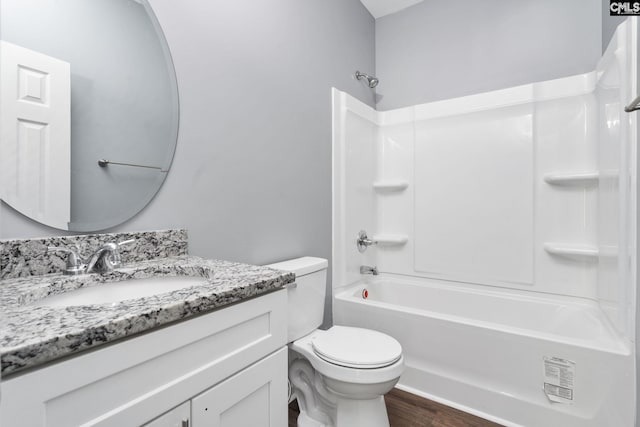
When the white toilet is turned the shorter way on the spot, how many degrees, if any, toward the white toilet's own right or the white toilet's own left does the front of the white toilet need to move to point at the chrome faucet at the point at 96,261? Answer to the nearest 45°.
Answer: approximately 90° to the white toilet's own right

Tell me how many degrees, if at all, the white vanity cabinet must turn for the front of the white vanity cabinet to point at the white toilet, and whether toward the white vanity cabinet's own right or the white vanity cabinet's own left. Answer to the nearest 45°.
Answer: approximately 90° to the white vanity cabinet's own left

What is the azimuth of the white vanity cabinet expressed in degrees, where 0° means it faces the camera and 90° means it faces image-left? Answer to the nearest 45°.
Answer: approximately 315°

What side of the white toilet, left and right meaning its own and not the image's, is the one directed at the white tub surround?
left

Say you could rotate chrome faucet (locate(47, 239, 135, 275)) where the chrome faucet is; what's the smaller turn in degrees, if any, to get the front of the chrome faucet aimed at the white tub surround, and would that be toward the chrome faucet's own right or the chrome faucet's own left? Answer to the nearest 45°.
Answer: approximately 45° to the chrome faucet's own left

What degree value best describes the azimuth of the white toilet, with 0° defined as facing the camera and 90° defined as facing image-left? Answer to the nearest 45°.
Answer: approximately 315°
